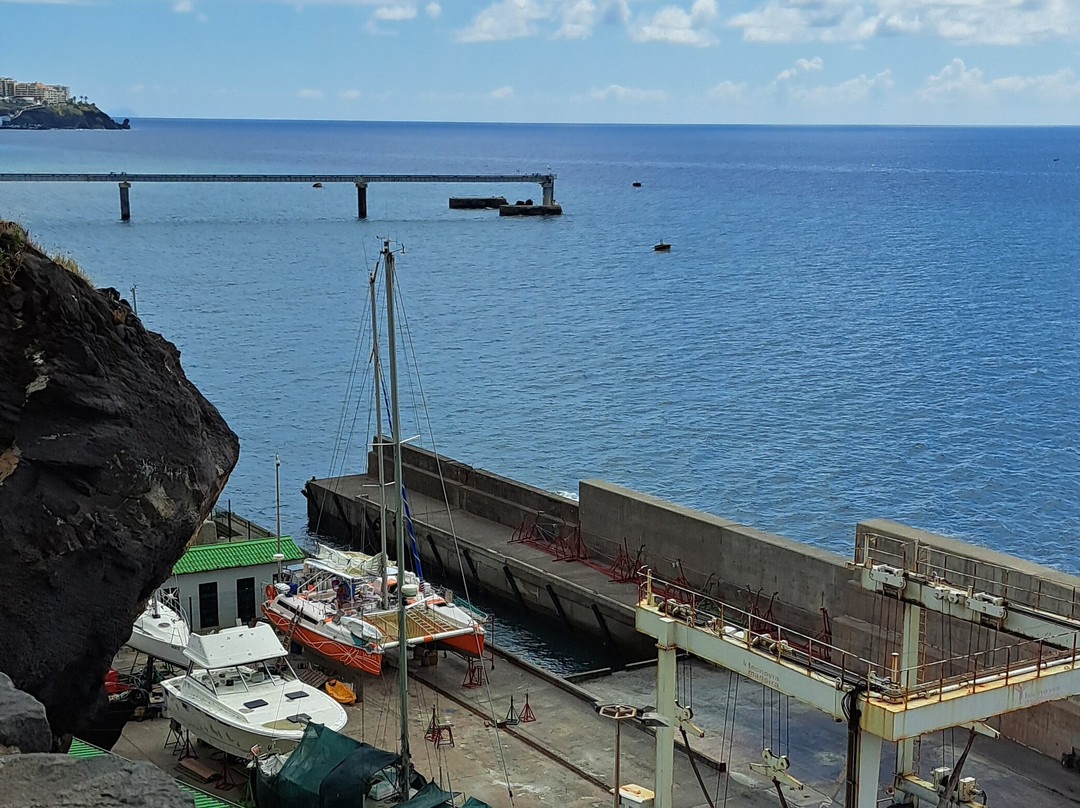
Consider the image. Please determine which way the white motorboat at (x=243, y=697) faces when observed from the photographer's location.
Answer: facing the viewer and to the right of the viewer

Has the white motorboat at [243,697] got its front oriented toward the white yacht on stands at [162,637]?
no

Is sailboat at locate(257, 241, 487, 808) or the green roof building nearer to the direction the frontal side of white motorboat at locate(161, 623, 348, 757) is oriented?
the sailboat

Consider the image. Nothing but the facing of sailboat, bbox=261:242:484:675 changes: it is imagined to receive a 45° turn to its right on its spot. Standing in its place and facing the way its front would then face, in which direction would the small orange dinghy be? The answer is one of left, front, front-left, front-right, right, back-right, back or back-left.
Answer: front

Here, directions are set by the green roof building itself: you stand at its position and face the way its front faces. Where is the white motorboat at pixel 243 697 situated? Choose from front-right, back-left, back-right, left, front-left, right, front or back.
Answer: front

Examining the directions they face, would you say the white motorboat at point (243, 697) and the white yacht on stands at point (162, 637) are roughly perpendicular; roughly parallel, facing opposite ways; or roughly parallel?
roughly parallel

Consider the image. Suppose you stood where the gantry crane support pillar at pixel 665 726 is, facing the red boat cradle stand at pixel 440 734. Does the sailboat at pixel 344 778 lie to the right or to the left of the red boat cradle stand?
left

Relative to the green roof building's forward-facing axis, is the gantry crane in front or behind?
in front

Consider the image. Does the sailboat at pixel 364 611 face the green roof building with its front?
no

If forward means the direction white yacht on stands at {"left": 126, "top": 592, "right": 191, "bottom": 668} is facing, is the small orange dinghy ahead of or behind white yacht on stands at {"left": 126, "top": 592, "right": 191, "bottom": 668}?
ahead

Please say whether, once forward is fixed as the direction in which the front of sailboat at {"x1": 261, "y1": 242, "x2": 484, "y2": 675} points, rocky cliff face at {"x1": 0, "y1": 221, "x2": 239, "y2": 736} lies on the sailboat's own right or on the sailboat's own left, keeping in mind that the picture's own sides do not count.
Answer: on the sailboat's own right

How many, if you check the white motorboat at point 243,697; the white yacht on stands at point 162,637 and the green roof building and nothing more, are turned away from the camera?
0

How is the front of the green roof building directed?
toward the camera
